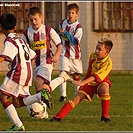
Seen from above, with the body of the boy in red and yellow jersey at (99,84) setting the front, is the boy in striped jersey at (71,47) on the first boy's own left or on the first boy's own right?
on the first boy's own right

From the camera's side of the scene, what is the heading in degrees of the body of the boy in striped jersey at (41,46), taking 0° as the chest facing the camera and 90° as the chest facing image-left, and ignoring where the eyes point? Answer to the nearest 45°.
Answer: approximately 45°

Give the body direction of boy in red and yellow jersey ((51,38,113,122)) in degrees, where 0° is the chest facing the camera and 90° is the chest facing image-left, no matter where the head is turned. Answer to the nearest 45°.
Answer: approximately 45°

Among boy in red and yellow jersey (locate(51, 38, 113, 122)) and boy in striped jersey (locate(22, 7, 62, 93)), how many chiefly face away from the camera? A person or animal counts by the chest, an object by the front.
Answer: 0

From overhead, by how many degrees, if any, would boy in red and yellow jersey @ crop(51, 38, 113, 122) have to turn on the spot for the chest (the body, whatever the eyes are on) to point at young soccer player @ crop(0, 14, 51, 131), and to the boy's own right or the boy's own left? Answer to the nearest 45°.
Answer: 0° — they already face them

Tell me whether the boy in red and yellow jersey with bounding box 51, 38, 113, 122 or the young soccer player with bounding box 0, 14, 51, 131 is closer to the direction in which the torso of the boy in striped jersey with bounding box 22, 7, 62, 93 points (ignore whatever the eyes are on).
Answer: the young soccer player
